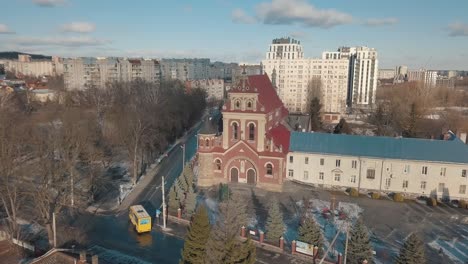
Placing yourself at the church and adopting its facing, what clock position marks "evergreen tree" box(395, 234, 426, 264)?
The evergreen tree is roughly at 11 o'clock from the church.

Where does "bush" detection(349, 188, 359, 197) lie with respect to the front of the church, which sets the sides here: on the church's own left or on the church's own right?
on the church's own left

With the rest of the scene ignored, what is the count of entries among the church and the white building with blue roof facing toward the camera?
2

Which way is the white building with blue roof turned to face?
toward the camera

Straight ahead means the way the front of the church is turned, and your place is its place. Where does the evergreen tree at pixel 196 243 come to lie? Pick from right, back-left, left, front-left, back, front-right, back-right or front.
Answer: front

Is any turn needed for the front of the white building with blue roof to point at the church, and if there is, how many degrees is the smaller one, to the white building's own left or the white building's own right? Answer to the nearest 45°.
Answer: approximately 90° to the white building's own right

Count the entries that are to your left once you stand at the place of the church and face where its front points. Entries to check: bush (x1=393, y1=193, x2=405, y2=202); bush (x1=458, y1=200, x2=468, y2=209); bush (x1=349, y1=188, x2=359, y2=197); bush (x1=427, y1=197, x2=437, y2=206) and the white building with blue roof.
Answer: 5

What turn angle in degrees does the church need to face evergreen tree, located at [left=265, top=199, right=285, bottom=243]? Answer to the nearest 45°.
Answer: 0° — it already faces it

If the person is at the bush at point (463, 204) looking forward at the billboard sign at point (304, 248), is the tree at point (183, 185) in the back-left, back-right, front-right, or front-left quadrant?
front-right

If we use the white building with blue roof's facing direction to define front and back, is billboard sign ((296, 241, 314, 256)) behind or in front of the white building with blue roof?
in front

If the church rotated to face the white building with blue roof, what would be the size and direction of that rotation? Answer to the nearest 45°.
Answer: approximately 90° to its left

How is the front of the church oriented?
toward the camera

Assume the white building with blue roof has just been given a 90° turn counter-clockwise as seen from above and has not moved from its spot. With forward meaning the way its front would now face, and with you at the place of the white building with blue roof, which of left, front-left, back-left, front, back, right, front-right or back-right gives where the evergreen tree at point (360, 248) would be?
right

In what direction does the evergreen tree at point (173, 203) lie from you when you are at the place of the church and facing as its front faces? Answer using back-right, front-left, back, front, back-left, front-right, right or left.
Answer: front-right
